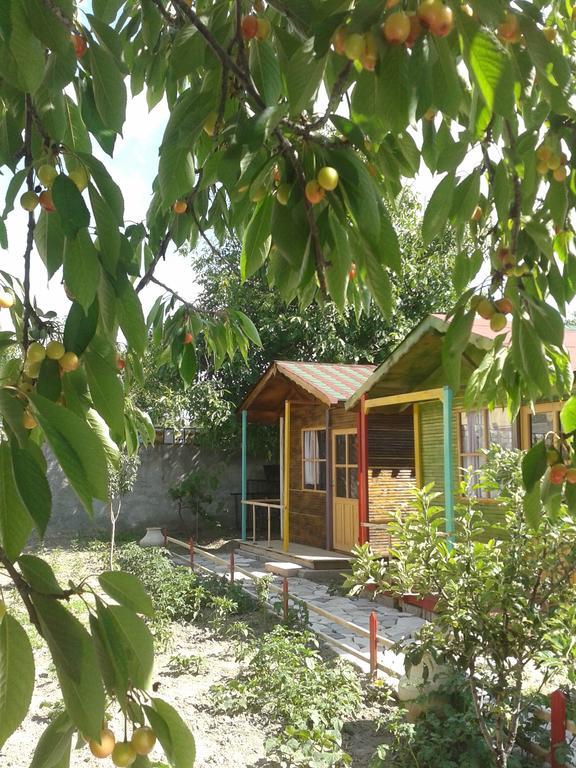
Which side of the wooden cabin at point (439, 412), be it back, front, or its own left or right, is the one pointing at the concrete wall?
right

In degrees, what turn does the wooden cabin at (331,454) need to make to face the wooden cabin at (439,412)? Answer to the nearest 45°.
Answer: approximately 45° to its left

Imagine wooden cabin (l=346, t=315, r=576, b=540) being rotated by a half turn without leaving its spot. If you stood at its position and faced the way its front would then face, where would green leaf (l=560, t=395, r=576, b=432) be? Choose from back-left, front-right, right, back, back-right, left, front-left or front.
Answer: back-right

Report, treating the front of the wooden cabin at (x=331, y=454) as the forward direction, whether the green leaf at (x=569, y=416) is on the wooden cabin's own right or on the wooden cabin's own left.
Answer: on the wooden cabin's own left

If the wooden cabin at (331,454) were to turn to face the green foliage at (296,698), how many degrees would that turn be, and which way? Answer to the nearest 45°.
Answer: approximately 45° to its left

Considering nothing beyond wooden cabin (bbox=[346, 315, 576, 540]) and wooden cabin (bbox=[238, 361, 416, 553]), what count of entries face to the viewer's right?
0

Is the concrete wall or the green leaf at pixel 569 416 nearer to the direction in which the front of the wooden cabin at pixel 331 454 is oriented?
the green leaf

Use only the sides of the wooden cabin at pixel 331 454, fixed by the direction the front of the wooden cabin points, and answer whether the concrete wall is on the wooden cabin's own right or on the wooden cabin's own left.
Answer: on the wooden cabin's own right

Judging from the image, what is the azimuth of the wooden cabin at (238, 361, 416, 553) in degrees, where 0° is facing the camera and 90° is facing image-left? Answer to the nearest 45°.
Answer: approximately 45°

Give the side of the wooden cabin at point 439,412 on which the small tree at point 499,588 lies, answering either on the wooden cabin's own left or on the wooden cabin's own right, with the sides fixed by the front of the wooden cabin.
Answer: on the wooden cabin's own left

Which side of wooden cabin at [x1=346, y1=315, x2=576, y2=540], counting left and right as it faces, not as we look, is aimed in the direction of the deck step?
right

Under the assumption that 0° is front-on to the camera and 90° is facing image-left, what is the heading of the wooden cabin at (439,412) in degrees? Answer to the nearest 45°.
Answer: approximately 45°

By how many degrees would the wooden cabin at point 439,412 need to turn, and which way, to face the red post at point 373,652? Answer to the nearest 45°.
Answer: approximately 45° to its left

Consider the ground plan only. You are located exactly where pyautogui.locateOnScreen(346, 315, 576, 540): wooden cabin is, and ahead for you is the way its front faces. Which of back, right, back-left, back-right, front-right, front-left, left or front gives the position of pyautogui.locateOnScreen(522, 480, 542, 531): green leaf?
front-left

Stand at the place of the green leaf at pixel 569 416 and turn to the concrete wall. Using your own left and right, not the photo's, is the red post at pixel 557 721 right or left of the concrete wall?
right

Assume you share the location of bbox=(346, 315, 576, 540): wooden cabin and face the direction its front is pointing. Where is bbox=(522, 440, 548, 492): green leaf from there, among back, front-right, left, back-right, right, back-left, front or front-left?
front-left
